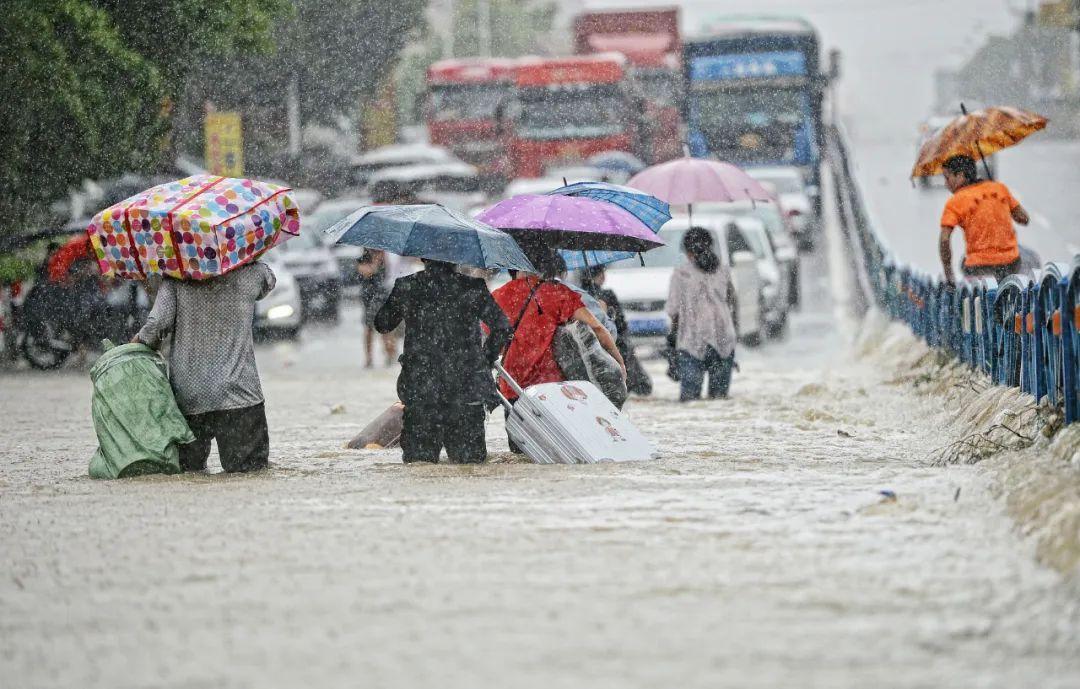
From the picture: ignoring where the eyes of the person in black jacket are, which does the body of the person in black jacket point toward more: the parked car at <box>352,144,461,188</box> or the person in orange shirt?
the parked car

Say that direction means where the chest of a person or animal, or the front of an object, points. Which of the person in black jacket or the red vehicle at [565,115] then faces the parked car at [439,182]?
the person in black jacket

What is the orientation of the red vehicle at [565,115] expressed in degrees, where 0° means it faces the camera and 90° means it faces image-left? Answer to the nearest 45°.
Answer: approximately 0°

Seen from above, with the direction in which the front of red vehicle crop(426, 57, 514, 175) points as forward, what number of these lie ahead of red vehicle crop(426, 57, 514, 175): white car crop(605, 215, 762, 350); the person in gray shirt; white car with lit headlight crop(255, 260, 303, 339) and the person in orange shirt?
4

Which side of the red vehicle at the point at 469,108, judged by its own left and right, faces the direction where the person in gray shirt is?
front

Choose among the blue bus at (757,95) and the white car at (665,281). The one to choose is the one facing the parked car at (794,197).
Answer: the blue bus

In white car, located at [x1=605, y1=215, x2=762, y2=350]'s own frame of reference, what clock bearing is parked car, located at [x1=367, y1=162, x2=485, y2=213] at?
parked car, located at [x1=367, y1=162, x2=485, y2=213] is roughly at 4 o'clock from white car, located at [x1=605, y1=215, x2=762, y2=350].

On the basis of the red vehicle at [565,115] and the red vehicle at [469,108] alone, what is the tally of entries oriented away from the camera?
0

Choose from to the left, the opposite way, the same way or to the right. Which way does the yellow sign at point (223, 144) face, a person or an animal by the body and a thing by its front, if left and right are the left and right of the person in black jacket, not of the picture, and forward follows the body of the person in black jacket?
the opposite way

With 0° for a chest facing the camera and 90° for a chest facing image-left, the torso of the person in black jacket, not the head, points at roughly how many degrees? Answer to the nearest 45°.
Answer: approximately 180°
